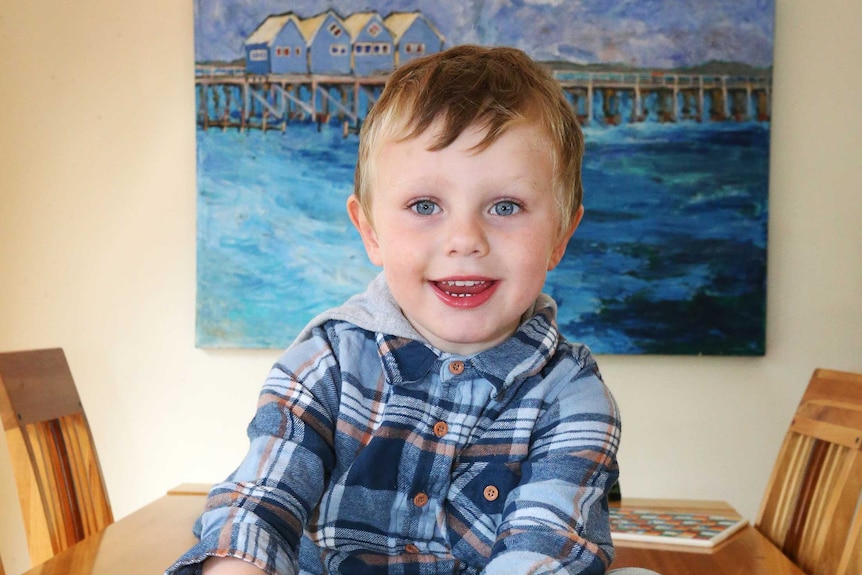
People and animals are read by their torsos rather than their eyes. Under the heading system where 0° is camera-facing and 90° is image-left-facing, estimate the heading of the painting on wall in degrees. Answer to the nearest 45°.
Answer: approximately 0°

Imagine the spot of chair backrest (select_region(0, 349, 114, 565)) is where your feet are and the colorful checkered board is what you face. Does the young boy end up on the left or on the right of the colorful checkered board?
right

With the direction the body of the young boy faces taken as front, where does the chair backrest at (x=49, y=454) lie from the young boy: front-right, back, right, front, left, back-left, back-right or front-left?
back-right

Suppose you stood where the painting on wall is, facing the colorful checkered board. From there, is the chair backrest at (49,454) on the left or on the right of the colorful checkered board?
right

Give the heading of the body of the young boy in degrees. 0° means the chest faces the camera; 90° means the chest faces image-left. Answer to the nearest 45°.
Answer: approximately 0°

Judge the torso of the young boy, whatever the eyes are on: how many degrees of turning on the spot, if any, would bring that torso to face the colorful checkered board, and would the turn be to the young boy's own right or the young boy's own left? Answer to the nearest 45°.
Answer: approximately 135° to the young boy's own left

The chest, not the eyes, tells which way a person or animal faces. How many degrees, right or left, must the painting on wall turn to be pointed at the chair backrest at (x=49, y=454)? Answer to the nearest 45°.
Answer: approximately 45° to its right

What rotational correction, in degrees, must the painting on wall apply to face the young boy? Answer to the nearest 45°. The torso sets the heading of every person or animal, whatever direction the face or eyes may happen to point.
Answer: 0° — it already faces them

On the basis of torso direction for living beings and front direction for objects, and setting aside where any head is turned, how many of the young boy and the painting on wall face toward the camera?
2

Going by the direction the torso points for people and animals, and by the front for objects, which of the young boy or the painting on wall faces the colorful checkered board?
the painting on wall

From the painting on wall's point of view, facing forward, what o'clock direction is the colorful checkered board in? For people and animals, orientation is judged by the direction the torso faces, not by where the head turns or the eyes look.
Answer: The colorful checkered board is roughly at 12 o'clock from the painting on wall.
